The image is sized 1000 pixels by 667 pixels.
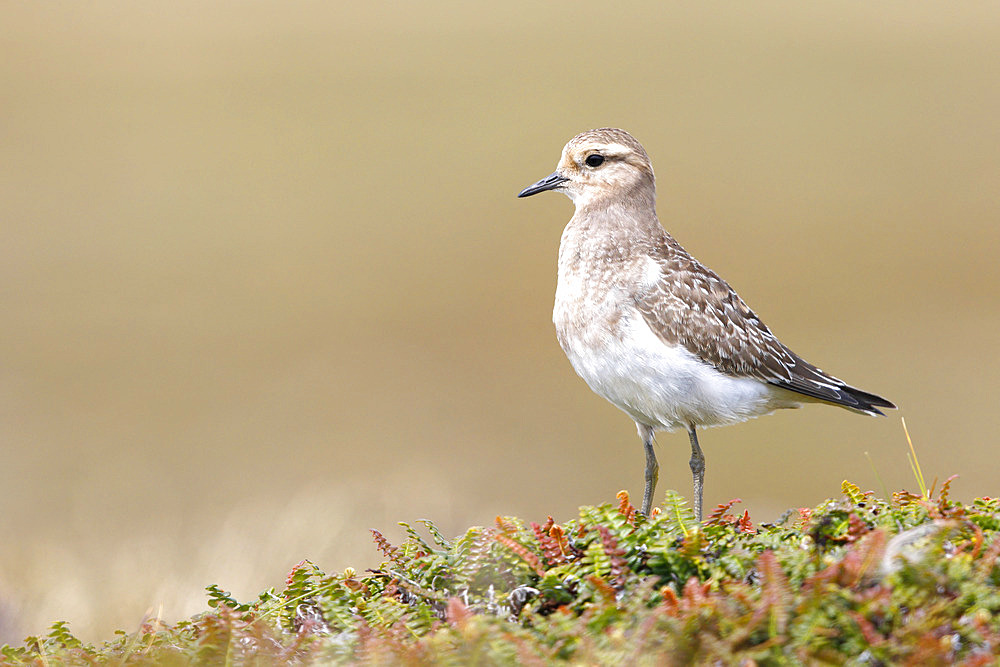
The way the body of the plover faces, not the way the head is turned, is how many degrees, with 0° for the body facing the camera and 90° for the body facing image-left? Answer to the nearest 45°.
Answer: approximately 90°
